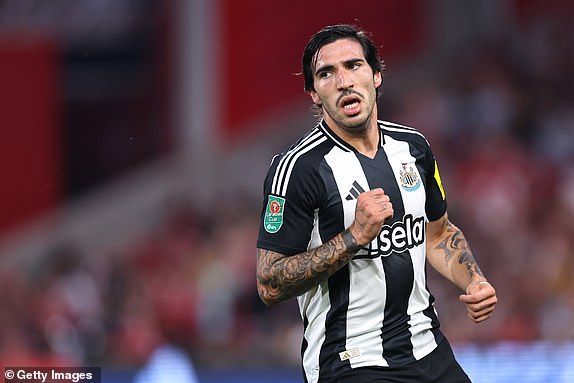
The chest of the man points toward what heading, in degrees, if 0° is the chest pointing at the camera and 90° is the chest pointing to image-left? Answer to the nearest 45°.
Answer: approximately 315°
